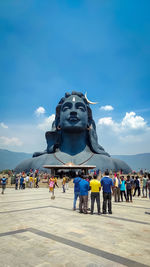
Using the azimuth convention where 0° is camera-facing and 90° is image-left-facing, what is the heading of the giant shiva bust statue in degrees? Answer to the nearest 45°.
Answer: approximately 0°

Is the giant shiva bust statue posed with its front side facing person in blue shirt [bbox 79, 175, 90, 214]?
yes
